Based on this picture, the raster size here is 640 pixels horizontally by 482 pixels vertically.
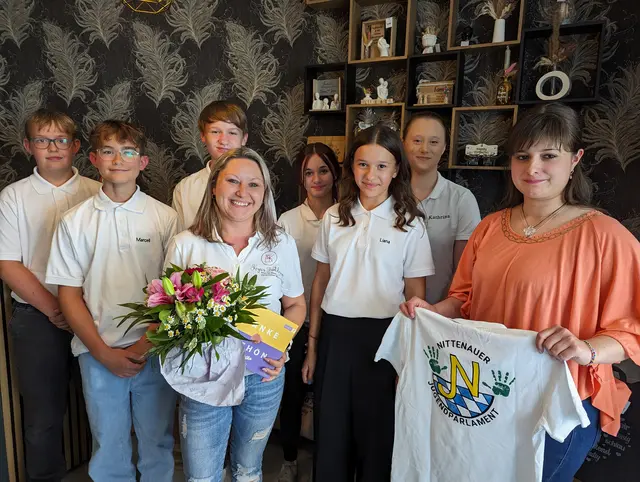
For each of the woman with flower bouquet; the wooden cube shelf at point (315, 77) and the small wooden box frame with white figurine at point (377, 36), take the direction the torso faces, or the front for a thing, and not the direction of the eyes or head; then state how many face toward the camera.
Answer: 3

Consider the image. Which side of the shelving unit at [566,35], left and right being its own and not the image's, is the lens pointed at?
front

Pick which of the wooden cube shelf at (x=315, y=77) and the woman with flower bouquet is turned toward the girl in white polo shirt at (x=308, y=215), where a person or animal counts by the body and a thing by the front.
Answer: the wooden cube shelf

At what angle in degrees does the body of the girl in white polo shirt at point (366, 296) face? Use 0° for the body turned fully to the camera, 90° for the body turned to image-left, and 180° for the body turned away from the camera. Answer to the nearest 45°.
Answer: approximately 0°

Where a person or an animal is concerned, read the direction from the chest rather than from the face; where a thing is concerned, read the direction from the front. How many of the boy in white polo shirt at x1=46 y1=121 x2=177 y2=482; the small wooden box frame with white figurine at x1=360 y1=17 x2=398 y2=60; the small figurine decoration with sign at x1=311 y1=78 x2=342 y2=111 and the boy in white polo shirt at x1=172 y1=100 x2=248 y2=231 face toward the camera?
4

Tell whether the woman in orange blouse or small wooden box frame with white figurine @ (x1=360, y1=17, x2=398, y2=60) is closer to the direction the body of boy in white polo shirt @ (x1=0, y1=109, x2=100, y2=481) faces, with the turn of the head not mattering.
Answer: the woman in orange blouse

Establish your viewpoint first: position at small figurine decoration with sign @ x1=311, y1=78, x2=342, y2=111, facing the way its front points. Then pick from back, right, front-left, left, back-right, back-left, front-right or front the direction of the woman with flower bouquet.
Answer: front

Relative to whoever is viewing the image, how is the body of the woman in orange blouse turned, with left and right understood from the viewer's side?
facing the viewer and to the left of the viewer

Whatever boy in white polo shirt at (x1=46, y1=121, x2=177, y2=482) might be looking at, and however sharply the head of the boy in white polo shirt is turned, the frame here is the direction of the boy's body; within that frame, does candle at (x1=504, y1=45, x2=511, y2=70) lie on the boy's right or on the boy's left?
on the boy's left

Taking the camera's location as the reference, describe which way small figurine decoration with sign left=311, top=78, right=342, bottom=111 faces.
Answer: facing the viewer

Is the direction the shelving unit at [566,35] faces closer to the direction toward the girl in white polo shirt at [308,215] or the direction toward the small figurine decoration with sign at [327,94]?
the girl in white polo shirt
